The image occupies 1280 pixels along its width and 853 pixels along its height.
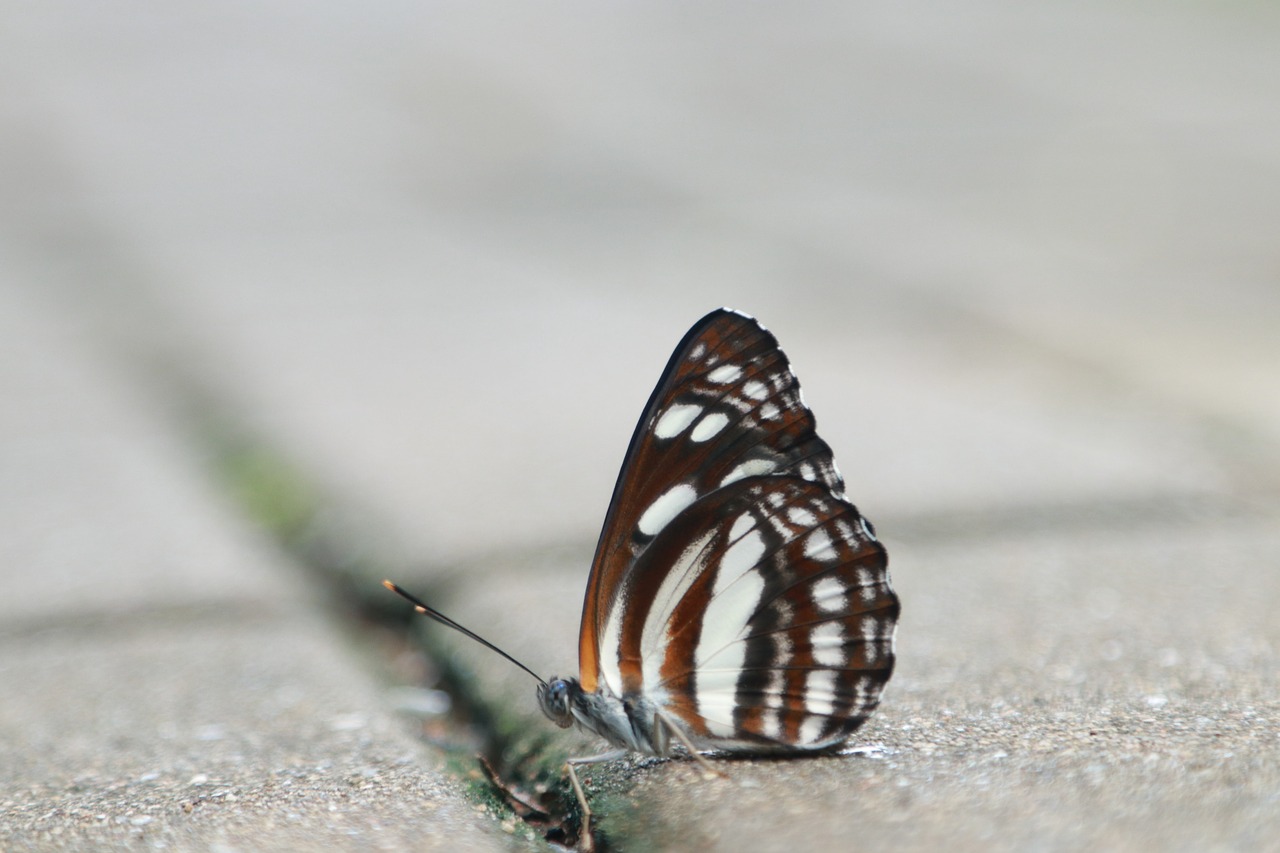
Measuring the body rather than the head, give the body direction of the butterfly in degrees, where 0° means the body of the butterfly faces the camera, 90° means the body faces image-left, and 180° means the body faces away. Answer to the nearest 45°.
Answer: approximately 90°
